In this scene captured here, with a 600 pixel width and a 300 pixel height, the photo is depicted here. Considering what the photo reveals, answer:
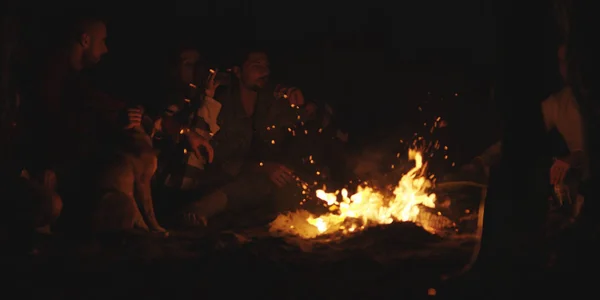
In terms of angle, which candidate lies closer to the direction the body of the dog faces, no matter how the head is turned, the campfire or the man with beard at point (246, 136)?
the campfire

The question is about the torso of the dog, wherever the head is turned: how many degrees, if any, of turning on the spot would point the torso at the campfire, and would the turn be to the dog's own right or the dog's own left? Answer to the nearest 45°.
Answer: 0° — it already faces it

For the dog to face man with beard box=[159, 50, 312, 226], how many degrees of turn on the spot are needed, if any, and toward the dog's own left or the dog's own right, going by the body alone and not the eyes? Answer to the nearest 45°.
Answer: approximately 45° to the dog's own left

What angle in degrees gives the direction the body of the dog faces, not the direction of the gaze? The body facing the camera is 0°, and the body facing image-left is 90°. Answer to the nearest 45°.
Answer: approximately 270°
